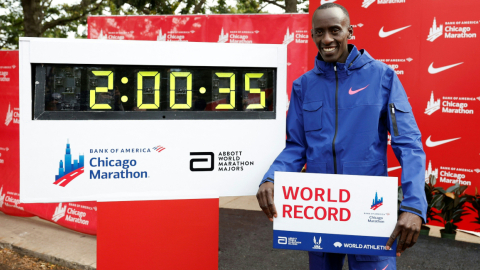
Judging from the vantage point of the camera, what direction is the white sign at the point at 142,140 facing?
facing the viewer

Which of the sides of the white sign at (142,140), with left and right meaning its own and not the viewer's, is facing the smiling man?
left
